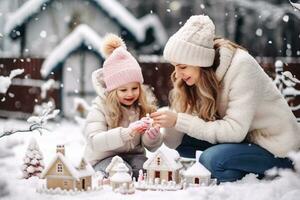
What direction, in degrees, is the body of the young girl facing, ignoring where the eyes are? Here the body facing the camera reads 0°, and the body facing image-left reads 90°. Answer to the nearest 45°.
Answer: approximately 315°

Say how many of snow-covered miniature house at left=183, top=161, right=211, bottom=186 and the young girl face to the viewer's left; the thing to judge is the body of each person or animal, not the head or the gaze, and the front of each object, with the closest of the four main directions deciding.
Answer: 0

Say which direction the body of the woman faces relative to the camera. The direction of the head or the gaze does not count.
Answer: to the viewer's left

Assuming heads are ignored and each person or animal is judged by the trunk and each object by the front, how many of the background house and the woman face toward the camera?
1

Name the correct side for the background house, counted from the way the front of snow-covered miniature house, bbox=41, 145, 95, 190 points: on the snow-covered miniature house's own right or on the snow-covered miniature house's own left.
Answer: on the snow-covered miniature house's own left

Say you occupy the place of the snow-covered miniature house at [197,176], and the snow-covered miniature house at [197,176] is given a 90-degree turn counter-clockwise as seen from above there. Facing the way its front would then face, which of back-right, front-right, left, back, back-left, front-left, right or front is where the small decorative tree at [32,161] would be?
back

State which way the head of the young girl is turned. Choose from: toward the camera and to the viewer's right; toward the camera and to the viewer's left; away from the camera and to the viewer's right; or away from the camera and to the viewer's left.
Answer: toward the camera and to the viewer's right

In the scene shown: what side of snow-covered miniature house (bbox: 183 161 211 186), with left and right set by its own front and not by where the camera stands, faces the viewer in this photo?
front

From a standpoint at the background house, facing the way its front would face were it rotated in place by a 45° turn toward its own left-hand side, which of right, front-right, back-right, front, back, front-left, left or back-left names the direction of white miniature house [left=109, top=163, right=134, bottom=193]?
front-right

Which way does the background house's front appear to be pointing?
toward the camera

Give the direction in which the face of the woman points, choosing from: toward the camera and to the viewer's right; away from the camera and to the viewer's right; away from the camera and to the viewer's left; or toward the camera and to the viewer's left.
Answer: toward the camera and to the viewer's left

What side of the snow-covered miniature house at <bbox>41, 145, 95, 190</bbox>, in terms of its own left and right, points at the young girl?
left

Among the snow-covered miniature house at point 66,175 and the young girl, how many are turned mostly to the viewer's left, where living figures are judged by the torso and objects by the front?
0

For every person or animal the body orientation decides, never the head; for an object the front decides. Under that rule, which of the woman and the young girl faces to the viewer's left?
the woman

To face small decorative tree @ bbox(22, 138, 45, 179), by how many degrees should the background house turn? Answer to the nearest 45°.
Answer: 0° — it already faces it
